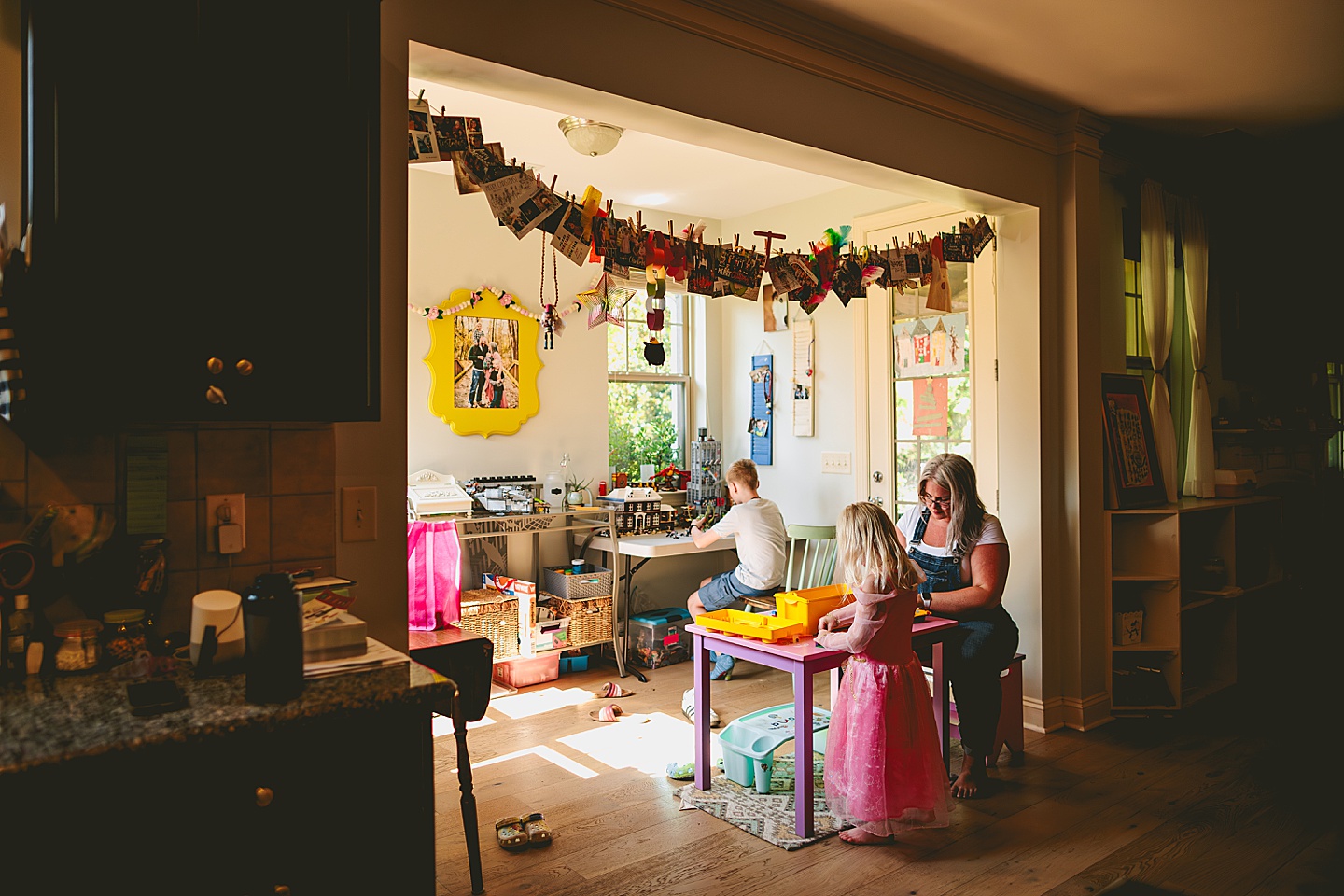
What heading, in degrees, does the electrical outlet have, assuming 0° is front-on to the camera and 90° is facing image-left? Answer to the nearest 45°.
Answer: approximately 0°

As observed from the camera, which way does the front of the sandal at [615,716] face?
facing to the left of the viewer

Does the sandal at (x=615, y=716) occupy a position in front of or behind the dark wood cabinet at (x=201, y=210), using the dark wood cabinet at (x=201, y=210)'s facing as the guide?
behind

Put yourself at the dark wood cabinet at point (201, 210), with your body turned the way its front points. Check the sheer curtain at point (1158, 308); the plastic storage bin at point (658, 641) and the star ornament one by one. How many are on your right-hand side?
0

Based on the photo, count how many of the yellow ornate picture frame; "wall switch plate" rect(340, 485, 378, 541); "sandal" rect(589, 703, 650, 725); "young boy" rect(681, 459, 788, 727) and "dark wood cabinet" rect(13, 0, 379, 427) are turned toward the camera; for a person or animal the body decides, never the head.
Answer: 3

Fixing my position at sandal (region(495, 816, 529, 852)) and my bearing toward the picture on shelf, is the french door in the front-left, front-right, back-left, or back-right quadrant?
front-left

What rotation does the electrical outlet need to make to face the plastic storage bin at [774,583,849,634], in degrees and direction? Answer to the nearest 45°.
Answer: approximately 90° to its left

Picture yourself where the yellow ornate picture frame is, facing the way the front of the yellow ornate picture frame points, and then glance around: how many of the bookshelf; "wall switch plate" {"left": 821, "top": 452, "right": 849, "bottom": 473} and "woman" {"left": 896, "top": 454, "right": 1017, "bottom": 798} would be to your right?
0

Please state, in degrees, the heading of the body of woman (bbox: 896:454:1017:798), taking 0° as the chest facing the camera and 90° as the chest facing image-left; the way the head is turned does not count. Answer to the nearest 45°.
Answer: approximately 45°

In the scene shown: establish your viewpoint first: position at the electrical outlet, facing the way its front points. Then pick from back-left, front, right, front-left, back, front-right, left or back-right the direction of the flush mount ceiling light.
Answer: back-left

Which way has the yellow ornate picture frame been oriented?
toward the camera

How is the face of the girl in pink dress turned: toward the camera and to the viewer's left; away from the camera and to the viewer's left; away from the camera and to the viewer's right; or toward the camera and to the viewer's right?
away from the camera and to the viewer's left

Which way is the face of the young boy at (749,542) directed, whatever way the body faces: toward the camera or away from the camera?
away from the camera

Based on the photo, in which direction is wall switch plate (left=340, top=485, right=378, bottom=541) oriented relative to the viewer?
toward the camera

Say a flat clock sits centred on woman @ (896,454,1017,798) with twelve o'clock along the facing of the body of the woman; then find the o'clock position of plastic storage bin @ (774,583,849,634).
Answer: The plastic storage bin is roughly at 12 o'clock from the woman.
